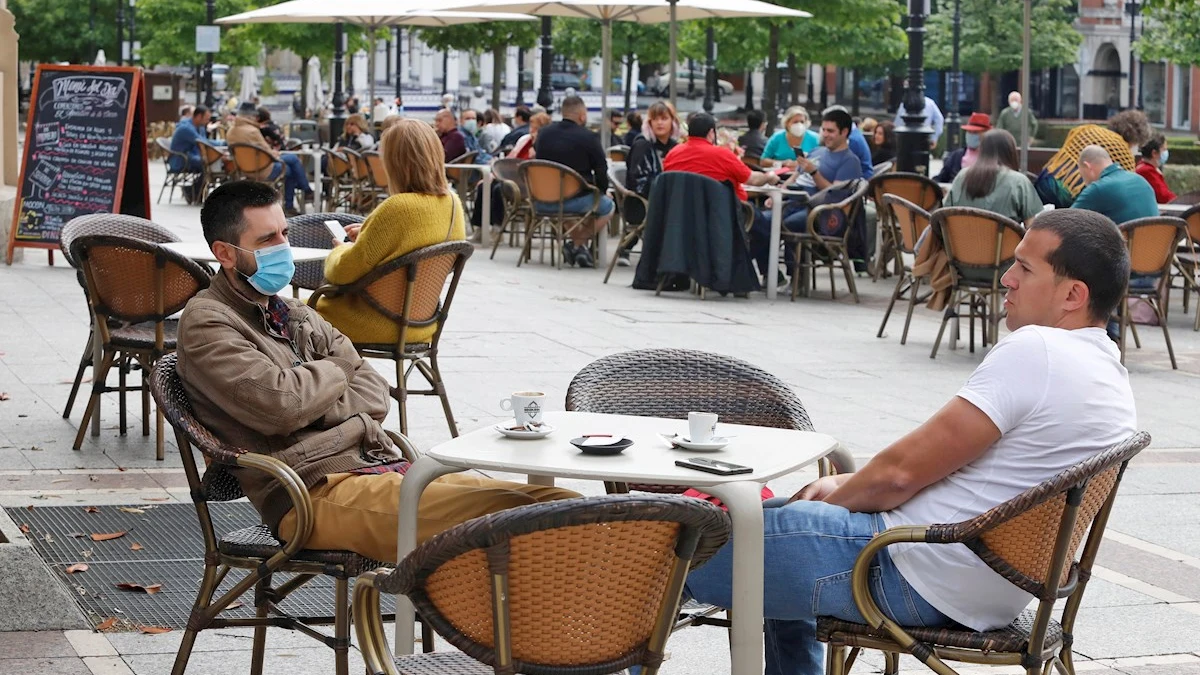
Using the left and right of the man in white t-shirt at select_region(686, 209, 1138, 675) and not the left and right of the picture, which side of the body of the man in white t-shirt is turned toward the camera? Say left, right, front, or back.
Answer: left

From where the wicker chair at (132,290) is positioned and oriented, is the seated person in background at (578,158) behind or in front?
in front

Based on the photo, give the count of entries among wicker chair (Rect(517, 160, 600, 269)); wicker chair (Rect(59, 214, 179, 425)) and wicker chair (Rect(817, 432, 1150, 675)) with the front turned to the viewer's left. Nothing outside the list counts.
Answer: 1

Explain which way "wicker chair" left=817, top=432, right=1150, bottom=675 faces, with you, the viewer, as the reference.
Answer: facing to the left of the viewer

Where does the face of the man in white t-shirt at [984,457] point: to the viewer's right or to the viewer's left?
to the viewer's left

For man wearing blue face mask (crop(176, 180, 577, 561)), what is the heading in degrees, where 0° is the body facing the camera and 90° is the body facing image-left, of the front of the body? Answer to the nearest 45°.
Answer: approximately 315°

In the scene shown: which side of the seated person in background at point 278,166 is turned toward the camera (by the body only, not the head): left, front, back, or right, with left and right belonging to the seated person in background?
right

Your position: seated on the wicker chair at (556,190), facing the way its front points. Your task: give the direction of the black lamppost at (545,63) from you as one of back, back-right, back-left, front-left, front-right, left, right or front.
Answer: front-left

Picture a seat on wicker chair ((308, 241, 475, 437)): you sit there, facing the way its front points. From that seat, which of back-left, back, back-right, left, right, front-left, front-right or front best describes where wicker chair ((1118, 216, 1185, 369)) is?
right
